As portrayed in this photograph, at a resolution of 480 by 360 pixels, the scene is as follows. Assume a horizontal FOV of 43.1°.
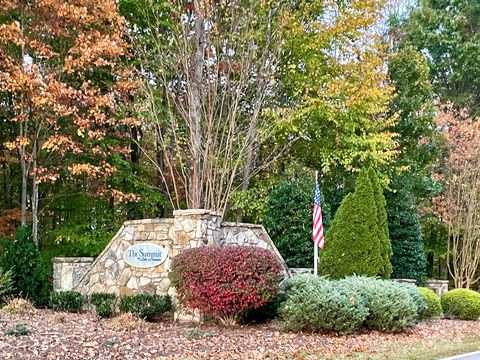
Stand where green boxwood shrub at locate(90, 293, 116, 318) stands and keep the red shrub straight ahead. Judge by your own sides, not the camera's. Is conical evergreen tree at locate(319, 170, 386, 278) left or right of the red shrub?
left

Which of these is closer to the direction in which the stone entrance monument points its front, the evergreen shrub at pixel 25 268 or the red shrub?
the red shrub

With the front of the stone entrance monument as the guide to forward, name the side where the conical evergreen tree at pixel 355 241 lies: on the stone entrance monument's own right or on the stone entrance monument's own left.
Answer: on the stone entrance monument's own left

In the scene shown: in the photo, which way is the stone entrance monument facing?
toward the camera

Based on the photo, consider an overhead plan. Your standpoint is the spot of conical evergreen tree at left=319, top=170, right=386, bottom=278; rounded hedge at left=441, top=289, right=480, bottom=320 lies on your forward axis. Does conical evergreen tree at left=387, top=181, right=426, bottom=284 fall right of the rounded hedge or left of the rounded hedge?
left

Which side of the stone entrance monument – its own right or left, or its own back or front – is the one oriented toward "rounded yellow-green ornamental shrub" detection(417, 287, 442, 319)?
left

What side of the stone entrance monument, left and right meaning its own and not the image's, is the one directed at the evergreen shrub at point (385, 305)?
left

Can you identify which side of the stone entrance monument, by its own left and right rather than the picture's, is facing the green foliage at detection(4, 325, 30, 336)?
front

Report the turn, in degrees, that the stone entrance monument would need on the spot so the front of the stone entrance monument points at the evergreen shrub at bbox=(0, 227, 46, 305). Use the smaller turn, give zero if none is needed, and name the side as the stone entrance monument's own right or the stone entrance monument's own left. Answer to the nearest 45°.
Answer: approximately 90° to the stone entrance monument's own right

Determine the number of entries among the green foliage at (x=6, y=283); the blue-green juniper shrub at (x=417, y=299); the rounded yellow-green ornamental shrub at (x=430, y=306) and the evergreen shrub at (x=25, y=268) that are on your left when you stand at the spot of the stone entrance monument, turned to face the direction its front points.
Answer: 2

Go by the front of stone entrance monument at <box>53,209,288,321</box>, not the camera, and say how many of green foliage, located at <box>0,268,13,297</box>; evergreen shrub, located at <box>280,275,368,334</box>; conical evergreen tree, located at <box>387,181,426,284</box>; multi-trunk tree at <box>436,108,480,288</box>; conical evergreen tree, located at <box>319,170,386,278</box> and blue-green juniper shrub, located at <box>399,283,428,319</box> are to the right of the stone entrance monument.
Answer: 1

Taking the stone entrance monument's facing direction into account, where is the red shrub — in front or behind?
in front
